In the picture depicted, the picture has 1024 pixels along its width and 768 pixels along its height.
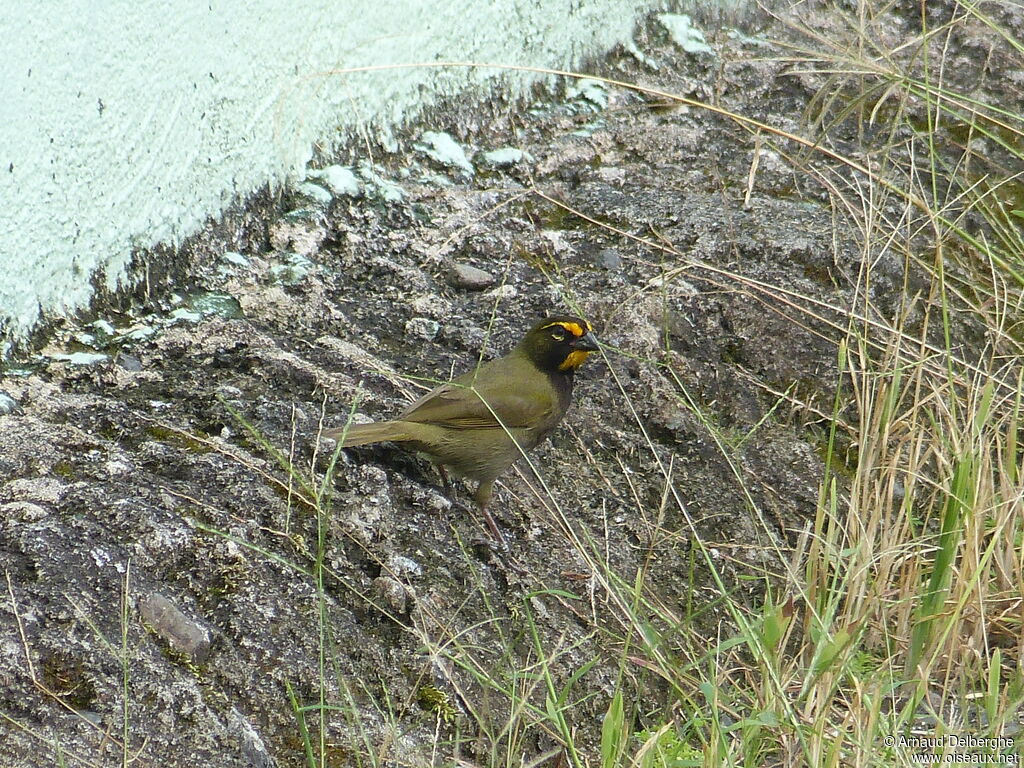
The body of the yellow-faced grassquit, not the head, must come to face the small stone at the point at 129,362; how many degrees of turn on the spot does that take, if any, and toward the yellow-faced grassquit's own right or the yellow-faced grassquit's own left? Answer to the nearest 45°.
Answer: approximately 180°

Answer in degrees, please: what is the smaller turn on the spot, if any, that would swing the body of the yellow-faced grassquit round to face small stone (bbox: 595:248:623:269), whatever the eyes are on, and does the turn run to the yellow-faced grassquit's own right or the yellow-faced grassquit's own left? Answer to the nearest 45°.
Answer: approximately 45° to the yellow-faced grassquit's own left

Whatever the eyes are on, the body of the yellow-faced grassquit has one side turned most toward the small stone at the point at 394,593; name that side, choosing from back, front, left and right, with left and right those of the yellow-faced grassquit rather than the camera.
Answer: right

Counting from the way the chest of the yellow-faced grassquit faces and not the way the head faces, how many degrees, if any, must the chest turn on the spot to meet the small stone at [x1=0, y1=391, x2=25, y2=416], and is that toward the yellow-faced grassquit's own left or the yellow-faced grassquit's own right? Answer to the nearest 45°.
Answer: approximately 180°

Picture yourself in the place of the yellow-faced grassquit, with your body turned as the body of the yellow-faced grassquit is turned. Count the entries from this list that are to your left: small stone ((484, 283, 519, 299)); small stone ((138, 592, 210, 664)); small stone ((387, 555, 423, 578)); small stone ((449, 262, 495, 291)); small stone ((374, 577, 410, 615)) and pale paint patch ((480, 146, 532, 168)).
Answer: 3

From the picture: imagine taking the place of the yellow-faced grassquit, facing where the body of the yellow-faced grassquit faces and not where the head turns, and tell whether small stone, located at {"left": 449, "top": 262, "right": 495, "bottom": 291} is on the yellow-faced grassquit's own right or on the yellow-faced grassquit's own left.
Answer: on the yellow-faced grassquit's own left

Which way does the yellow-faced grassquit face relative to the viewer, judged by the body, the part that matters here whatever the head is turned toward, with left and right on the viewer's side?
facing to the right of the viewer

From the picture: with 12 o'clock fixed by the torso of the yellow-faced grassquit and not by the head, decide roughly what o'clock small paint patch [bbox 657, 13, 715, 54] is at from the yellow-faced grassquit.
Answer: The small paint patch is roughly at 10 o'clock from the yellow-faced grassquit.

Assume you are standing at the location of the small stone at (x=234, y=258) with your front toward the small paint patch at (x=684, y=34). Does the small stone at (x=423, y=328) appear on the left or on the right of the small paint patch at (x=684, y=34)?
right

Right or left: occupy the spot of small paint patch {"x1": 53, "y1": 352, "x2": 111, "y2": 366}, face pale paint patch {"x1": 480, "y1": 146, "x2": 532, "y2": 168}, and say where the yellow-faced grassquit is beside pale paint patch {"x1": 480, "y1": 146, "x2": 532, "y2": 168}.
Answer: right

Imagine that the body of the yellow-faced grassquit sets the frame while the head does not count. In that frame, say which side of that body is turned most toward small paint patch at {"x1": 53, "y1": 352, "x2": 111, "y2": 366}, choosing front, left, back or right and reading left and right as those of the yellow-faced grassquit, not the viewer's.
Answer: back

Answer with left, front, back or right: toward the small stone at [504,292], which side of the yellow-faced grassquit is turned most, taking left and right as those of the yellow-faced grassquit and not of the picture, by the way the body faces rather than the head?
left

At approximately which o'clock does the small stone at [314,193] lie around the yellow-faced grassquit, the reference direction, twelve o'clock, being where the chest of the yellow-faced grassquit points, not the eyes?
The small stone is roughly at 8 o'clock from the yellow-faced grassquit.
